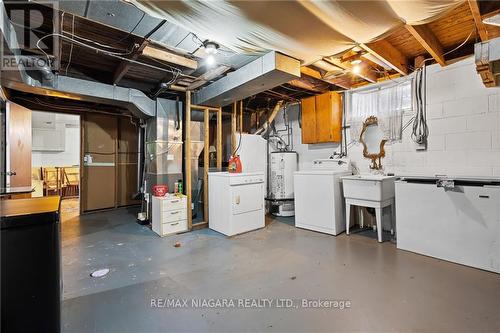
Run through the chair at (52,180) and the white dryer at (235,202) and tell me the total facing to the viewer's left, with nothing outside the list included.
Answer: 0

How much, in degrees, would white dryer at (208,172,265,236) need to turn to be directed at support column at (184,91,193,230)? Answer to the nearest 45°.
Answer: approximately 135° to its right

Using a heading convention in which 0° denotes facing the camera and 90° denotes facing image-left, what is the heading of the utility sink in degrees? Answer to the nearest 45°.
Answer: approximately 45°

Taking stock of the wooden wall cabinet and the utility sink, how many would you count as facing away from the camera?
0

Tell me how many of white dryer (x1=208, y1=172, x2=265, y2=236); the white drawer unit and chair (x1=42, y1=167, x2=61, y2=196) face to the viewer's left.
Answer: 0

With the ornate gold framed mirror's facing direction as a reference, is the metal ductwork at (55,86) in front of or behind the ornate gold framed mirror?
in front

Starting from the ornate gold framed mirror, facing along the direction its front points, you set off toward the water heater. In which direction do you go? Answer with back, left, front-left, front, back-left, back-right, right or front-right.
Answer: front-right

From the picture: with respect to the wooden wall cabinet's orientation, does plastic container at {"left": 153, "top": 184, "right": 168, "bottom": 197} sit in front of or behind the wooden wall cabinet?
in front

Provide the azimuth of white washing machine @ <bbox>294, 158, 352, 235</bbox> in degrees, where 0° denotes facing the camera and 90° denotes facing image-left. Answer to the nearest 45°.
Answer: approximately 45°

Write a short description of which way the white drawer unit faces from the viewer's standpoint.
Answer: facing the viewer and to the right of the viewer

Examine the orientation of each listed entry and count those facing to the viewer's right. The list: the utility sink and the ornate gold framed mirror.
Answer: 0

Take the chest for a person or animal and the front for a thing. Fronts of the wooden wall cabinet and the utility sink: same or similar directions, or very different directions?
same or similar directions

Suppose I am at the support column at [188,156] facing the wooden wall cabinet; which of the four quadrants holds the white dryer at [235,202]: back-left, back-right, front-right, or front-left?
front-right

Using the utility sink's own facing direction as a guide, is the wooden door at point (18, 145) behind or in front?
in front
